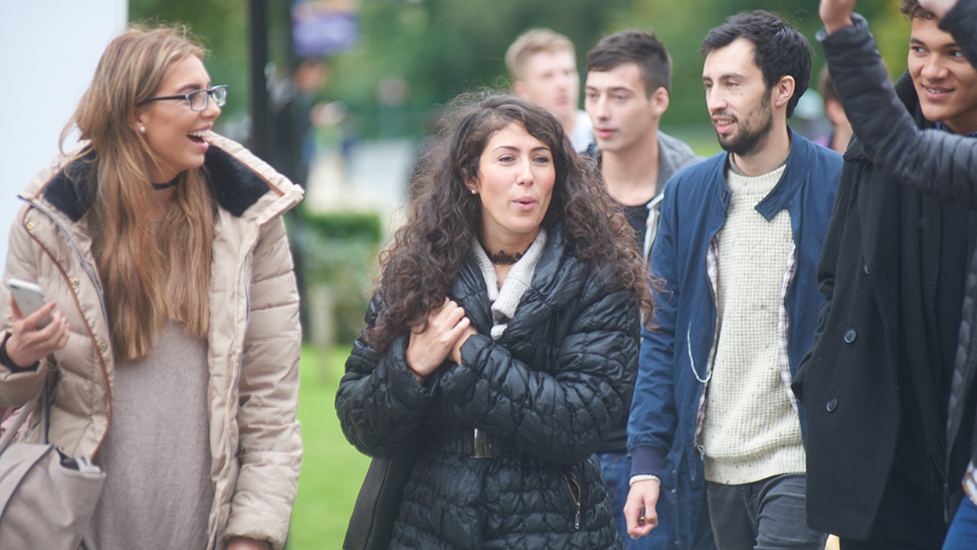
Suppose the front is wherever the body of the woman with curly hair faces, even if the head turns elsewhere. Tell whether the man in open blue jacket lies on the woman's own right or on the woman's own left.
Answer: on the woman's own left

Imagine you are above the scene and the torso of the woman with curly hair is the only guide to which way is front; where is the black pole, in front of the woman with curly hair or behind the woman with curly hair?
behind

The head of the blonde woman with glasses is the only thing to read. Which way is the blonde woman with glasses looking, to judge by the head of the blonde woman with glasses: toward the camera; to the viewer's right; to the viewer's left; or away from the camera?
to the viewer's right

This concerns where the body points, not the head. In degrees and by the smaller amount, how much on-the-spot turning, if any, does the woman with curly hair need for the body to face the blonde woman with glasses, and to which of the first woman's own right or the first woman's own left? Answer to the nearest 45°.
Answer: approximately 90° to the first woman's own right

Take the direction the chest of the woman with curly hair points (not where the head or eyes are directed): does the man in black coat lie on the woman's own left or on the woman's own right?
on the woman's own left

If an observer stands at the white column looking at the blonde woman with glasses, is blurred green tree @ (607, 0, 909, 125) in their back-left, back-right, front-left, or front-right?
back-left

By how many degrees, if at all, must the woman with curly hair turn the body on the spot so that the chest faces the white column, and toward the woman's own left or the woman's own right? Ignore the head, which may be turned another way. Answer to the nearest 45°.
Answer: approximately 135° to the woman's own right

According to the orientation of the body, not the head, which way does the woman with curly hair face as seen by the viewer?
toward the camera

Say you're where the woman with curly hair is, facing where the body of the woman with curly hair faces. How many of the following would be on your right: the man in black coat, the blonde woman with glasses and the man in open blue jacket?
1

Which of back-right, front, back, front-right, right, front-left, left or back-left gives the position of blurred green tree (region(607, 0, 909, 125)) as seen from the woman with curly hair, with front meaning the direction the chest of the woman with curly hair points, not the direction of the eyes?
back

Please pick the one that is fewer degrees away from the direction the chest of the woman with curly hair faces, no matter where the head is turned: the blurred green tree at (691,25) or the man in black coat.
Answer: the man in black coat

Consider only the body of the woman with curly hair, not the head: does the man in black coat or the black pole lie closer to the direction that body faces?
the man in black coat
